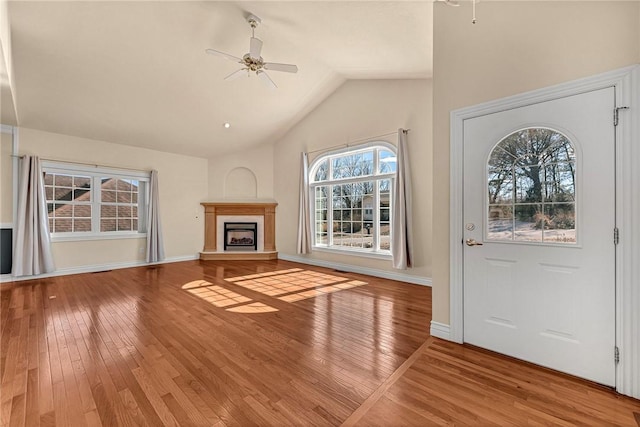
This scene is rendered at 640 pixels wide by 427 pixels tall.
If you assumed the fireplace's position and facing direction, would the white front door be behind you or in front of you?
in front

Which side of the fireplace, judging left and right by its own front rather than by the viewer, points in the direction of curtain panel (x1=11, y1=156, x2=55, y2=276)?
right

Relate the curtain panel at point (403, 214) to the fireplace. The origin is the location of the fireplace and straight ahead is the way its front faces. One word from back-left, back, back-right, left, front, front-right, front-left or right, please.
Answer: front-left

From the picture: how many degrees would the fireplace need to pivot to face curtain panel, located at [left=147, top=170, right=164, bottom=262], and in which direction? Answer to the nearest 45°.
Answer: approximately 90° to its right

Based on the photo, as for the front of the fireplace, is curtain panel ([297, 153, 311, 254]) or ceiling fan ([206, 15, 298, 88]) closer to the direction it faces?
the ceiling fan

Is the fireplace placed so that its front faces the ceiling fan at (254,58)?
yes

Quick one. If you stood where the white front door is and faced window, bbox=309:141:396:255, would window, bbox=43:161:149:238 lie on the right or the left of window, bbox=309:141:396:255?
left

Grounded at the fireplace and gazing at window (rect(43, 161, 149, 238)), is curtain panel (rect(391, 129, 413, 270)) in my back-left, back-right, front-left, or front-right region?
back-left

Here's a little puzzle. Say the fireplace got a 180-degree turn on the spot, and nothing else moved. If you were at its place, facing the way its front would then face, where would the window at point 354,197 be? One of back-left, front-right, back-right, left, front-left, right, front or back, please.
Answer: back-right

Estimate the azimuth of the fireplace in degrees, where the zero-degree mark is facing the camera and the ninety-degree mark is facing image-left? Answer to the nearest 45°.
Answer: approximately 0°

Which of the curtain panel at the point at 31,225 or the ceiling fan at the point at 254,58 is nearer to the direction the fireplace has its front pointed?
the ceiling fan

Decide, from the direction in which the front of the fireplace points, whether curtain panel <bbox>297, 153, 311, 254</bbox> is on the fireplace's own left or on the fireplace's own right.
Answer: on the fireplace's own left
